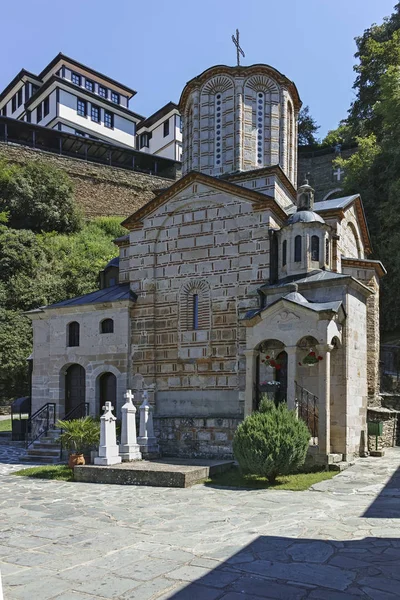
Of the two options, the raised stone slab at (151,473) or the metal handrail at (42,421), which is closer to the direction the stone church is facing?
the raised stone slab

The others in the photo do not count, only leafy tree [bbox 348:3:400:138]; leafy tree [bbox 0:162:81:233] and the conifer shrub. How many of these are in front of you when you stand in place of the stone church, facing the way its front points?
1

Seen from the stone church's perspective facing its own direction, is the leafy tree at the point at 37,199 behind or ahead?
behind

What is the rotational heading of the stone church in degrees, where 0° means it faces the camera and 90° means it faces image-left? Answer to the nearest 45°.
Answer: approximately 0°

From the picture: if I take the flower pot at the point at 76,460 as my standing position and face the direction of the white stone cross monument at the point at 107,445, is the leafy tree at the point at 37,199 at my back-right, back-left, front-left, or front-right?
back-left

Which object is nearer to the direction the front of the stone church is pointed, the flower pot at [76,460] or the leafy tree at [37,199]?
the flower pot

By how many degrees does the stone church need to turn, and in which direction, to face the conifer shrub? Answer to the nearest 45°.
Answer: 0° — it already faces it

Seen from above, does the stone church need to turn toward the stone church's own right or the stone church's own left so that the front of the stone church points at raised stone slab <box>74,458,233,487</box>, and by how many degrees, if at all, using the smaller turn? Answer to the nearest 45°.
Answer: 0° — it already faces it

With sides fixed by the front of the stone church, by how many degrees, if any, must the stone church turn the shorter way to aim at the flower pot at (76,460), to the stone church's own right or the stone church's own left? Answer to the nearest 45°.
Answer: approximately 45° to the stone church's own right
